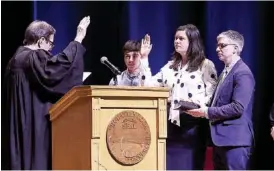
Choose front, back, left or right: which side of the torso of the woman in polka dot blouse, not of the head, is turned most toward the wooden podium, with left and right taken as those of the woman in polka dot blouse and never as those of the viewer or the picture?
front

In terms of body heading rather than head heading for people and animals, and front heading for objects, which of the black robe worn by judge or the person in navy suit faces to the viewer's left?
the person in navy suit

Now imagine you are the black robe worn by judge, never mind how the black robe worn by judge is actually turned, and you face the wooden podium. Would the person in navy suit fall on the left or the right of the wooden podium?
left

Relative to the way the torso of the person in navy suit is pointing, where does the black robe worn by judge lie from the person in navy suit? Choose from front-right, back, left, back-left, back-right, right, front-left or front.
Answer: front

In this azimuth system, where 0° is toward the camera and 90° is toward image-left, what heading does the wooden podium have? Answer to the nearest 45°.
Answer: approximately 315°

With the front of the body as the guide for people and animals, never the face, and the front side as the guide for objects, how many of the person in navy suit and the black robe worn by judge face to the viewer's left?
1

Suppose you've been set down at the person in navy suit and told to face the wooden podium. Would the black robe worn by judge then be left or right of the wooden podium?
right

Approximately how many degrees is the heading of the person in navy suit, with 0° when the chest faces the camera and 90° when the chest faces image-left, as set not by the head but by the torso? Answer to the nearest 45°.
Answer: approximately 90°

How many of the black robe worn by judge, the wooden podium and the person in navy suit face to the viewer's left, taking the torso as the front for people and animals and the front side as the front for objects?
1

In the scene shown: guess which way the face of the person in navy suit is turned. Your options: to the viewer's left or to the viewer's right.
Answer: to the viewer's left
